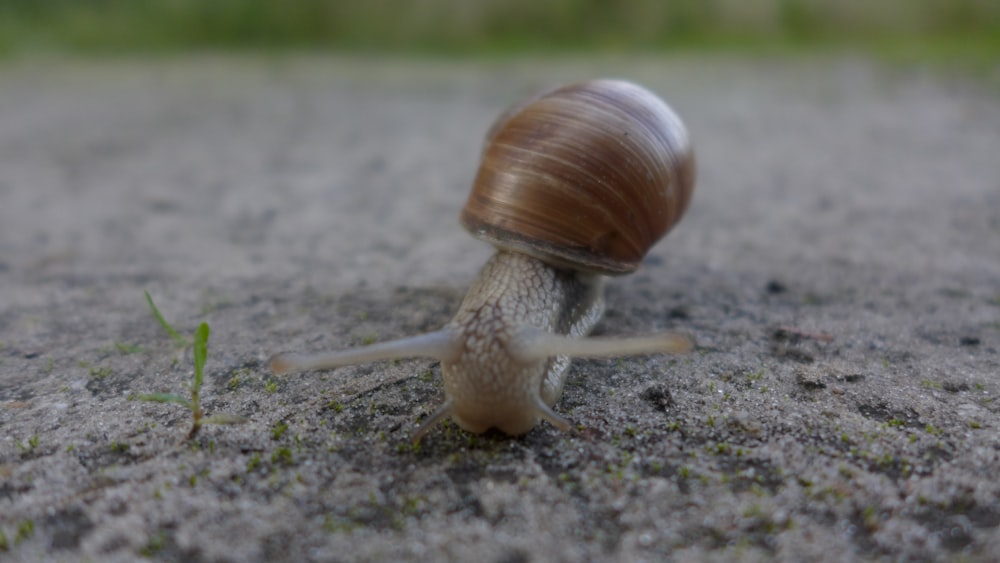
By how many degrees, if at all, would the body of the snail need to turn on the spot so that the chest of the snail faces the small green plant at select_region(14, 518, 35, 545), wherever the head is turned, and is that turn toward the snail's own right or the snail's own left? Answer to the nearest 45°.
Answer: approximately 45° to the snail's own right

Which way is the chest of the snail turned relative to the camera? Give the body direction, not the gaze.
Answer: toward the camera
